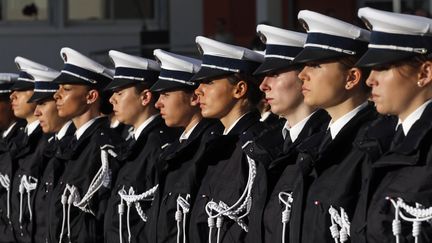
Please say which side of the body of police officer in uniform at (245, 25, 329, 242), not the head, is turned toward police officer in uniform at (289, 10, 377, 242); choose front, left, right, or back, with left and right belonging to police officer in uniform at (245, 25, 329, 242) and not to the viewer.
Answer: left

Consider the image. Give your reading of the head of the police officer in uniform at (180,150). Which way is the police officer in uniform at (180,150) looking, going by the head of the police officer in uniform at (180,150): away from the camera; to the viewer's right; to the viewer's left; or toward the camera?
to the viewer's left

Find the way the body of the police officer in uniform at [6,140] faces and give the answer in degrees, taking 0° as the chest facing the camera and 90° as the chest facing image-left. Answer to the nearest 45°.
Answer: approximately 45°

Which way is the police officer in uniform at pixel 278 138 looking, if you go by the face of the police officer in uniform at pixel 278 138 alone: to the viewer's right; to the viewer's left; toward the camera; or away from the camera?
to the viewer's left

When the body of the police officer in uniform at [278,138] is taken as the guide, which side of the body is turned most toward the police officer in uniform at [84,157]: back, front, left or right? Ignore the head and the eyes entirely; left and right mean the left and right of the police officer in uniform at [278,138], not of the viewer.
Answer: right

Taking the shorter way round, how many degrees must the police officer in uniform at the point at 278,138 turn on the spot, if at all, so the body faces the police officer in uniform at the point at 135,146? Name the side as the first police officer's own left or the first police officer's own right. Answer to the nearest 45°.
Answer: approximately 90° to the first police officer's own right

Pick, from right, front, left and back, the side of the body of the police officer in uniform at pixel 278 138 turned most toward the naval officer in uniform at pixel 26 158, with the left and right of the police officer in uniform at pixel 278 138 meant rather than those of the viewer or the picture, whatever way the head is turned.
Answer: right

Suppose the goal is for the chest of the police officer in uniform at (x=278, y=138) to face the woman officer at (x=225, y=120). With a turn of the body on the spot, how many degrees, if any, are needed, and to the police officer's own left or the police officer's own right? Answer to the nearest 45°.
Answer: approximately 90° to the police officer's own right

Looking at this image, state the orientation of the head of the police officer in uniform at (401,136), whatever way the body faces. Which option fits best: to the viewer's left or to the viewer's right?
to the viewer's left
